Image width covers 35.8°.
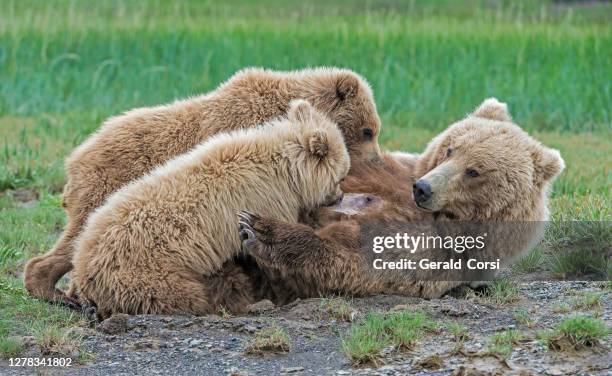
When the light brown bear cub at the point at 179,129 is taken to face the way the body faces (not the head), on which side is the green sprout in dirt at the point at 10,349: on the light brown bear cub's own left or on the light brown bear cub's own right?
on the light brown bear cub's own right

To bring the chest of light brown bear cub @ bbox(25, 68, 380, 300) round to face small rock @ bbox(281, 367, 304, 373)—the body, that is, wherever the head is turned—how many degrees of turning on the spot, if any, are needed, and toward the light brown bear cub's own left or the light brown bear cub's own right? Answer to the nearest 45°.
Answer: approximately 90° to the light brown bear cub's own right

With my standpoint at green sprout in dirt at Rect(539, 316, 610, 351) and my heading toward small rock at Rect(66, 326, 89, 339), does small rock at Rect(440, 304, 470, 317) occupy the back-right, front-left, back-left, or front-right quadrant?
front-right

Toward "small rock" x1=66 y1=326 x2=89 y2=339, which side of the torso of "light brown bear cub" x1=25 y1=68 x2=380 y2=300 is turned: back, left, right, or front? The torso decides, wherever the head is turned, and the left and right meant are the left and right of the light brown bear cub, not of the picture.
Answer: right

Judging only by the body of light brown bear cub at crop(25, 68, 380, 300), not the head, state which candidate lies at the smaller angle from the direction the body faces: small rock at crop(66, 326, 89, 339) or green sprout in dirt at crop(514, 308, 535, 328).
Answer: the green sprout in dirt

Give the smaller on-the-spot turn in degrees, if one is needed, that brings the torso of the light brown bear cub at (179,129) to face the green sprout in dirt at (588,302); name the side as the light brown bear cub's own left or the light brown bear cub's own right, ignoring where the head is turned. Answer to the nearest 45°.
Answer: approximately 45° to the light brown bear cub's own right

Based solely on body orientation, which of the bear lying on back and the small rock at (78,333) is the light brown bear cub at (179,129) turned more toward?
the bear lying on back

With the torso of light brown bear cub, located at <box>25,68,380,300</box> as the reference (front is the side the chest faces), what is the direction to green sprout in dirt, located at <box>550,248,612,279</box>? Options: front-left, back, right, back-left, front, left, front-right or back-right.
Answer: front

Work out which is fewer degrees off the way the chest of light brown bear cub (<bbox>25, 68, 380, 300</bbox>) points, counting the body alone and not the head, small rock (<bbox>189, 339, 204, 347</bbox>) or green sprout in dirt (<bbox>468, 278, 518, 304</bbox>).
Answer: the green sprout in dirt

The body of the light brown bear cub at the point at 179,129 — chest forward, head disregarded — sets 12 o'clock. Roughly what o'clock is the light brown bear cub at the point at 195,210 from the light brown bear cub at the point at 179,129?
the light brown bear cub at the point at 195,210 is roughly at 3 o'clock from the light brown bear cub at the point at 179,129.

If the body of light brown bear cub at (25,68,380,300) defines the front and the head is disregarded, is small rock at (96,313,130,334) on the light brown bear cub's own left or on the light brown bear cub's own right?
on the light brown bear cub's own right

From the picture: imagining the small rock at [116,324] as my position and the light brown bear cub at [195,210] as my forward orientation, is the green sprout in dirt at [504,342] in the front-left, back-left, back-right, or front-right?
front-right

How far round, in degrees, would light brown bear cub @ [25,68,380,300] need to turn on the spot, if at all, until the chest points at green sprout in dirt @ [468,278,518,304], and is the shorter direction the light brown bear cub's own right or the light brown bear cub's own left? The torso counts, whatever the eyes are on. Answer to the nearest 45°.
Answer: approximately 45° to the light brown bear cub's own right

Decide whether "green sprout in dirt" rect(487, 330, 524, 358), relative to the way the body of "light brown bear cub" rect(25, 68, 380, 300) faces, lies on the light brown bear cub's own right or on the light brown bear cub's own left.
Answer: on the light brown bear cub's own right

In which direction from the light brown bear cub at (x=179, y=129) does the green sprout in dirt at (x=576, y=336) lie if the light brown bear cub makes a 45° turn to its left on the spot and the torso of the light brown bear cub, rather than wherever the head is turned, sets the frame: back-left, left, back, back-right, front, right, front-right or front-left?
right

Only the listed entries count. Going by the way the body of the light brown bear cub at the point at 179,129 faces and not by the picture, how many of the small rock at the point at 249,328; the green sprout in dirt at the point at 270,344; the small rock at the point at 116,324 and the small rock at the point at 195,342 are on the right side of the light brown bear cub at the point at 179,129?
4

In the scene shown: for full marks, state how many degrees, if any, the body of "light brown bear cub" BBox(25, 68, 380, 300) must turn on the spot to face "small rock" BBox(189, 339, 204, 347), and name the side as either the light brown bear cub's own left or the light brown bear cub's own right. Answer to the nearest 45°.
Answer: approximately 90° to the light brown bear cub's own right

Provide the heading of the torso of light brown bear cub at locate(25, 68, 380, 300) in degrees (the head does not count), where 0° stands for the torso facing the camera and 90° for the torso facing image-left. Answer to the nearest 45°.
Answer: approximately 270°

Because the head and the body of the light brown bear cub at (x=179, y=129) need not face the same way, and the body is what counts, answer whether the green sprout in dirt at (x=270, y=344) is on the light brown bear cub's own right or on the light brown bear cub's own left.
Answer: on the light brown bear cub's own right
